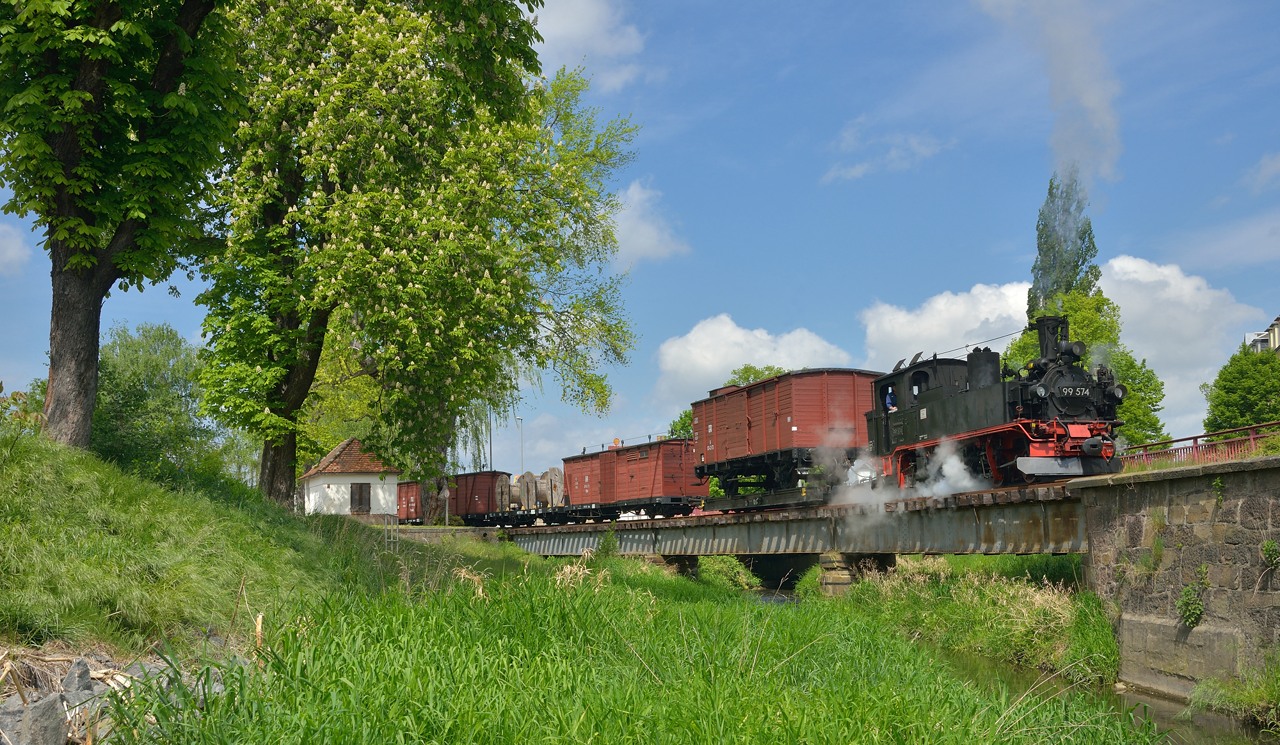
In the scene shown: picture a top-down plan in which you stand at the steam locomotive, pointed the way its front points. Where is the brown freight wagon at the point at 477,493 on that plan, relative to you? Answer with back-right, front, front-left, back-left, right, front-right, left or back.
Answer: back

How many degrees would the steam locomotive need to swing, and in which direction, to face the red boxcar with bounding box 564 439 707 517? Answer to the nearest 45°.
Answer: approximately 180°

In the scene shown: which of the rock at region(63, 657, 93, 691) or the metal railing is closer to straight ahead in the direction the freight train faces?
the metal railing

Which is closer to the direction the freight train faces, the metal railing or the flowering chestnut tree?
the metal railing

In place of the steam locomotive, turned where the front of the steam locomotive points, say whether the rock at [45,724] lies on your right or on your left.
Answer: on your right

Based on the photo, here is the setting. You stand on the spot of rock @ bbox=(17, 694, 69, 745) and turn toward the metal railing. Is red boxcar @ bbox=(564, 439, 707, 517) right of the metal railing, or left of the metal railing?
left

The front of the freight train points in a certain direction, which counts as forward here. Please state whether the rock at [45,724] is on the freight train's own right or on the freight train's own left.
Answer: on the freight train's own right

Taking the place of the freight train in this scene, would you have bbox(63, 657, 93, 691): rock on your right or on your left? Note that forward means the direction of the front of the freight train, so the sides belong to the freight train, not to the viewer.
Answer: on your right

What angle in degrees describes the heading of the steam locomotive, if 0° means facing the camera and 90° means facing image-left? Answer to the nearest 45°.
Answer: approximately 315°
